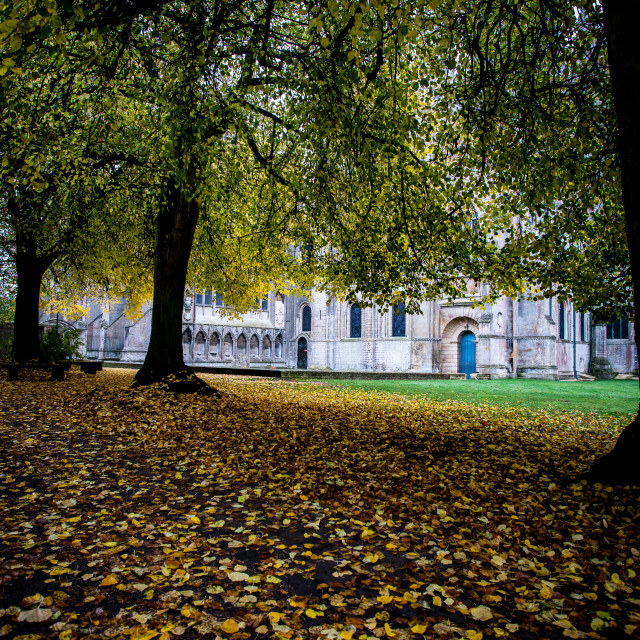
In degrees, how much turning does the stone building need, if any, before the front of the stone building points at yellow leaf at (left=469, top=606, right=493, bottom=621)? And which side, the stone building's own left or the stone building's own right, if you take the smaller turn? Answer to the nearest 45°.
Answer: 0° — it already faces it

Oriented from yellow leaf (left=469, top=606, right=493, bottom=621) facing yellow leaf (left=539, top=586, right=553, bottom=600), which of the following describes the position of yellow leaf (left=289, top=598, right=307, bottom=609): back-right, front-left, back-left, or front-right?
back-left

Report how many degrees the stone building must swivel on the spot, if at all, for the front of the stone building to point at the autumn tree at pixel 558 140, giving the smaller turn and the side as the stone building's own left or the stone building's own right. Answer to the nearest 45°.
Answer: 0° — it already faces it

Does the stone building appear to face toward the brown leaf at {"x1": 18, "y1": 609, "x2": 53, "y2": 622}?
yes

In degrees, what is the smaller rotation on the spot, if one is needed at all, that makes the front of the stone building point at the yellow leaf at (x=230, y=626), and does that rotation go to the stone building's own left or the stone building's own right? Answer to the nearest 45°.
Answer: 0° — it already faces it

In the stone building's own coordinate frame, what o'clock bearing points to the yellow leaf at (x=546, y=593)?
The yellow leaf is roughly at 12 o'clock from the stone building.

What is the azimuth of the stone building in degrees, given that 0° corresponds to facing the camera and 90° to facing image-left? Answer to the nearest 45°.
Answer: approximately 0°
